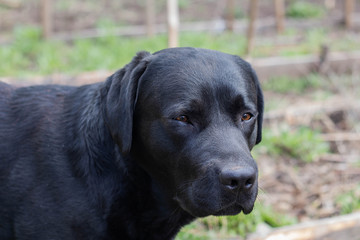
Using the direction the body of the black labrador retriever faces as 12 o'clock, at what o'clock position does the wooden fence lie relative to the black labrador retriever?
The wooden fence is roughly at 8 o'clock from the black labrador retriever.

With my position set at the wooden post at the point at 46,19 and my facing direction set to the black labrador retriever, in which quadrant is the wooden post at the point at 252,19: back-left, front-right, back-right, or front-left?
front-left

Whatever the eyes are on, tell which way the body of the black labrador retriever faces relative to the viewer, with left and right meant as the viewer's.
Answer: facing the viewer and to the right of the viewer

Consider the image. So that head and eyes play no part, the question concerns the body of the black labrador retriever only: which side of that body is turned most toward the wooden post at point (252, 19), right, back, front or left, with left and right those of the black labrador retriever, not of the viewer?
left

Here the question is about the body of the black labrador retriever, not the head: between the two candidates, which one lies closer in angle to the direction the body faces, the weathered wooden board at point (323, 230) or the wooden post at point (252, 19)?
the weathered wooden board

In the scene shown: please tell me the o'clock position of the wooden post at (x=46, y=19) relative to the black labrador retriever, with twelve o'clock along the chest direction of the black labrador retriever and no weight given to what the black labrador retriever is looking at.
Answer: The wooden post is roughly at 7 o'clock from the black labrador retriever.

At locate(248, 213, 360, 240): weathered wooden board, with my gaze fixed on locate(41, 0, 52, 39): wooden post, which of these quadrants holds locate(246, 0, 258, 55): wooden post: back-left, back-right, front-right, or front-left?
front-right
